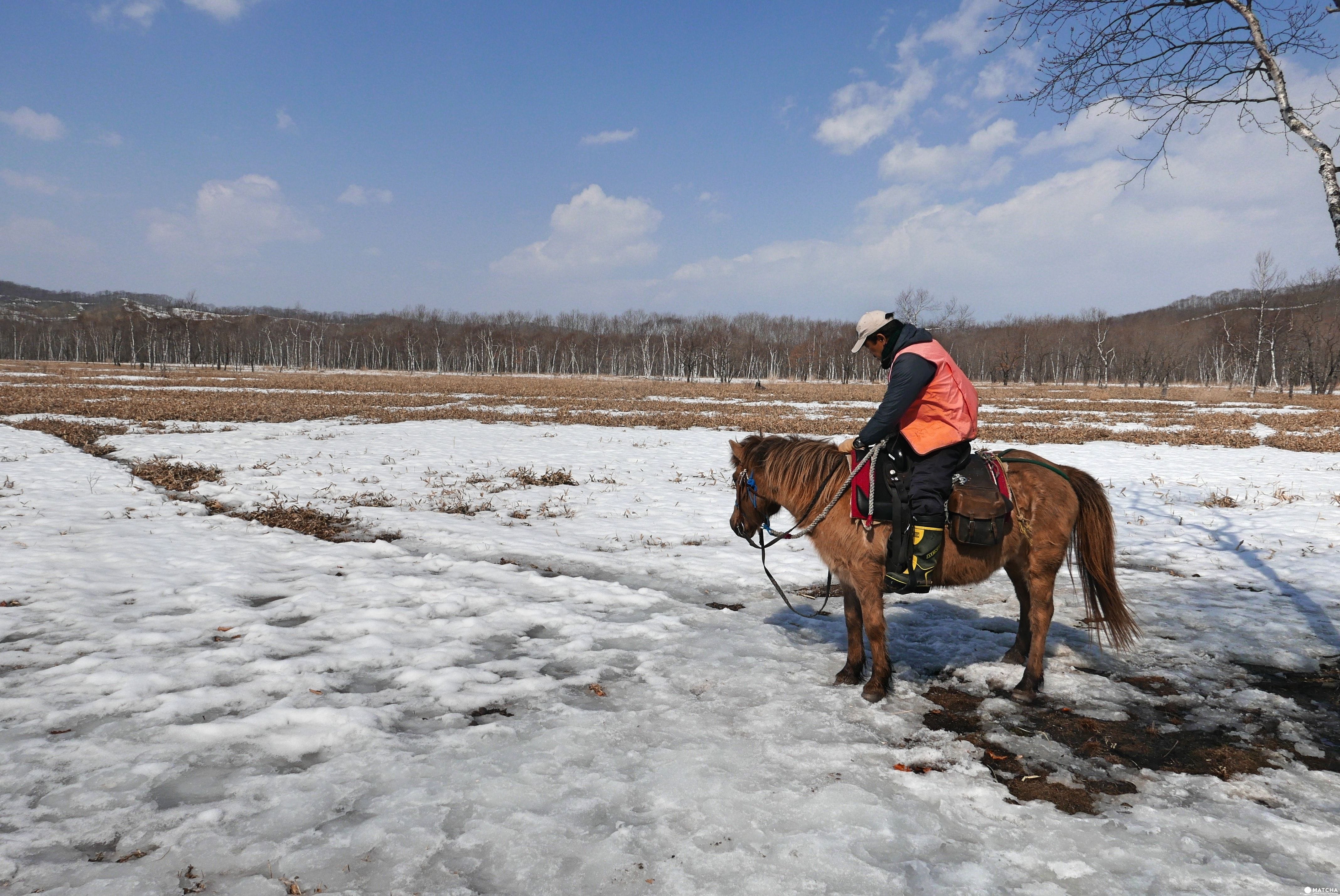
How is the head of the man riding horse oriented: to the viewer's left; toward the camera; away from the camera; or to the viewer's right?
to the viewer's left

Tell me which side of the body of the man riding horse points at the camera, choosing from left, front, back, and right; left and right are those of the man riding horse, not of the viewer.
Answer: left

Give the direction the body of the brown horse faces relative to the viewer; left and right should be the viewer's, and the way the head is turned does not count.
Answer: facing to the left of the viewer
